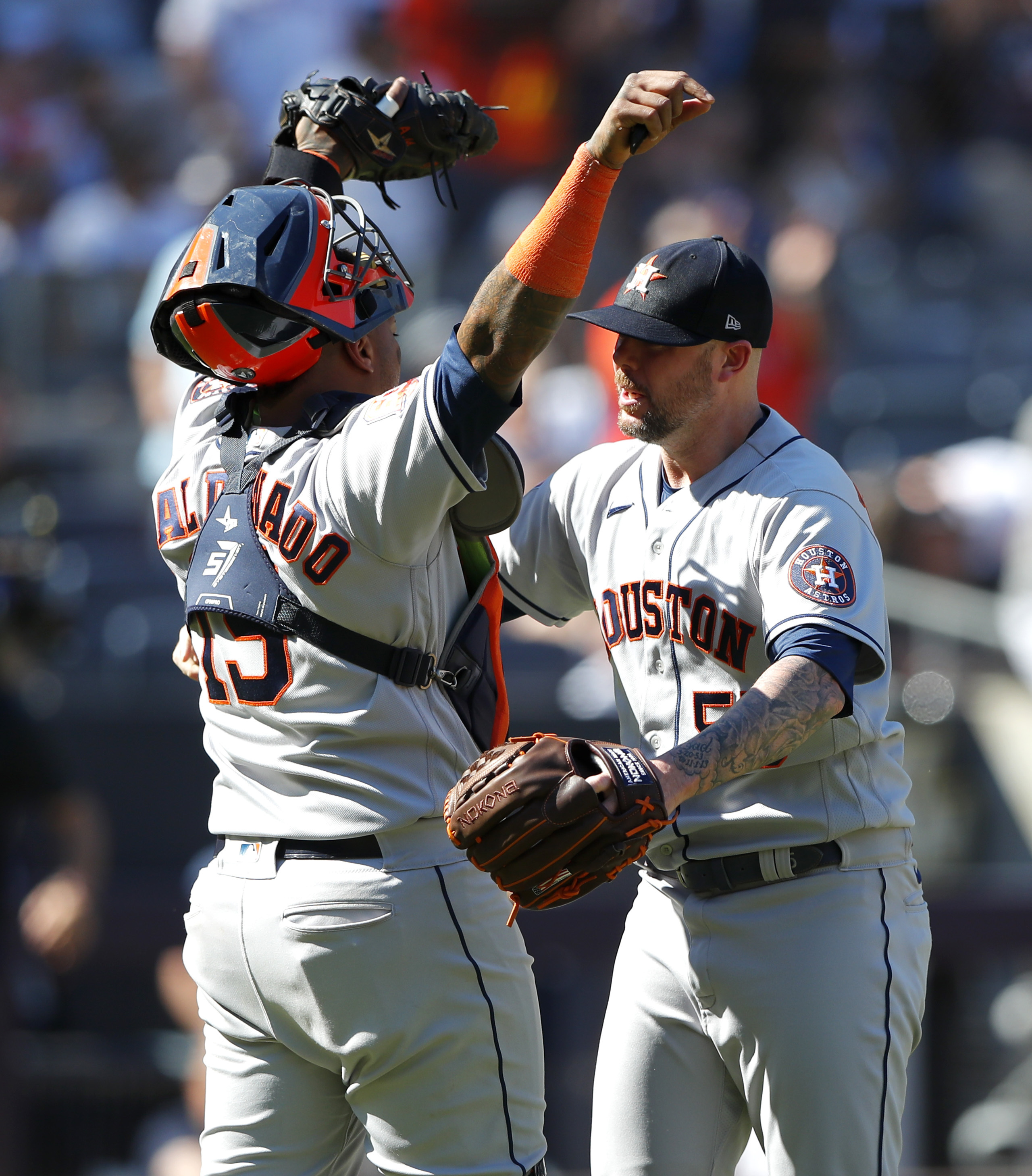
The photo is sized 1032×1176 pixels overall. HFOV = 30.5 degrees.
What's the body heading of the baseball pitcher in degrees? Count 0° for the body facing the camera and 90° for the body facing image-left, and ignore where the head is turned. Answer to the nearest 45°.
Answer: approximately 45°

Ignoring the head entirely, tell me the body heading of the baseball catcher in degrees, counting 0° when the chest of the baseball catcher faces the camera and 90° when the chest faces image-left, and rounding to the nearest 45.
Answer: approximately 225°

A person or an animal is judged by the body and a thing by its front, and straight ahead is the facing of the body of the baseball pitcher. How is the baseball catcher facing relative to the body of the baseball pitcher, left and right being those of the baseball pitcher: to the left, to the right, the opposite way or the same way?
the opposite way
